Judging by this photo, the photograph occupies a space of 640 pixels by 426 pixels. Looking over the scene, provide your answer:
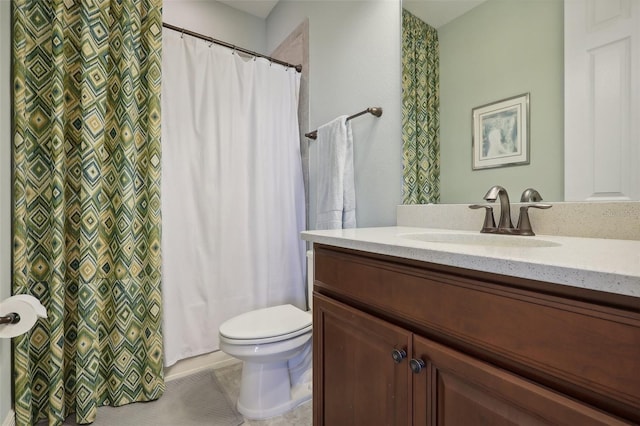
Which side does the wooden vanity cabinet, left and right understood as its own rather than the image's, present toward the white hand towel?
right

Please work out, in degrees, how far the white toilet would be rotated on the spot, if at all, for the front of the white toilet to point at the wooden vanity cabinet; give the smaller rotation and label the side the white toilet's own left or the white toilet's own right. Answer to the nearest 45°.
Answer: approximately 90° to the white toilet's own left

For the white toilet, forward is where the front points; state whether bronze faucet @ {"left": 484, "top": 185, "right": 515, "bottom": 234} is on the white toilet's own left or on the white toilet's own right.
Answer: on the white toilet's own left

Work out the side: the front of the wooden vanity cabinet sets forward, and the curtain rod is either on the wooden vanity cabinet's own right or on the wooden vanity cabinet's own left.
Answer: on the wooden vanity cabinet's own right
